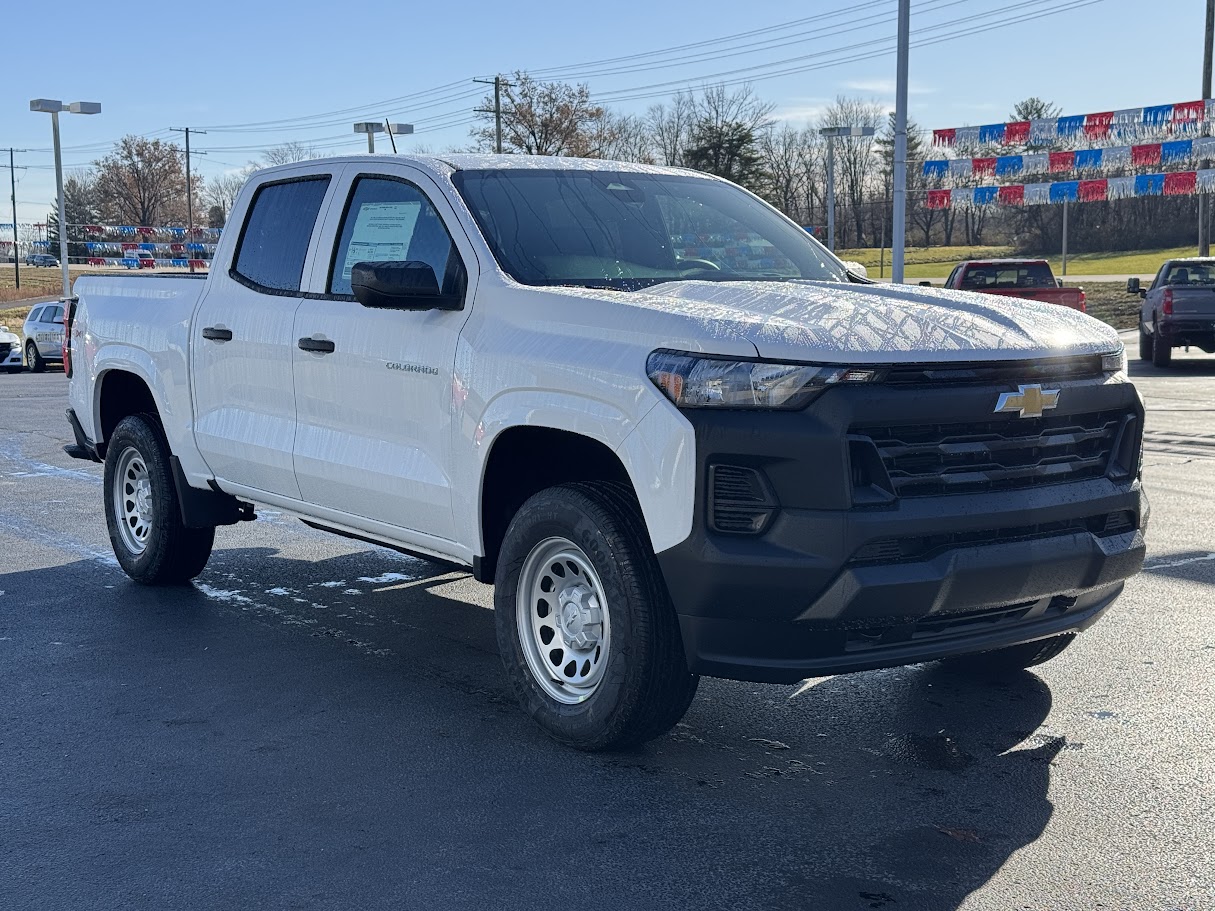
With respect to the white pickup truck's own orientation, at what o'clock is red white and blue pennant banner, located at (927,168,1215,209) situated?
The red white and blue pennant banner is roughly at 8 o'clock from the white pickup truck.

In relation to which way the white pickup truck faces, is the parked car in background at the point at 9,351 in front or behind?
behind

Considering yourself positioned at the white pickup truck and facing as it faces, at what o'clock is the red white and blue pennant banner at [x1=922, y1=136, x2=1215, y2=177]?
The red white and blue pennant banner is roughly at 8 o'clock from the white pickup truck.

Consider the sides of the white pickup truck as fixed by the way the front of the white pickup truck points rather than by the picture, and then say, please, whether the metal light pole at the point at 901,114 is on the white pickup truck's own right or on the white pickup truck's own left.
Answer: on the white pickup truck's own left

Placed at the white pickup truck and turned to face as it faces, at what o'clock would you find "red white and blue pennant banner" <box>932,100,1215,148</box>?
The red white and blue pennant banner is roughly at 8 o'clock from the white pickup truck.

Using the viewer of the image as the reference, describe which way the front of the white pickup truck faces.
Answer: facing the viewer and to the right of the viewer

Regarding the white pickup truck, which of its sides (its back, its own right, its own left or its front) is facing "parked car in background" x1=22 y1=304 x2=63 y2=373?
back

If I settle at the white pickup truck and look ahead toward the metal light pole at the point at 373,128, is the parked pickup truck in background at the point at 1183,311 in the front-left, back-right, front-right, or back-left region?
front-right

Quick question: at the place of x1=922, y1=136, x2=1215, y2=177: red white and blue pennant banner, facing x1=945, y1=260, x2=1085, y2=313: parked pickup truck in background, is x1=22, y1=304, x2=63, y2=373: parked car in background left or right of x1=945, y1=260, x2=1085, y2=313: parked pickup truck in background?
right

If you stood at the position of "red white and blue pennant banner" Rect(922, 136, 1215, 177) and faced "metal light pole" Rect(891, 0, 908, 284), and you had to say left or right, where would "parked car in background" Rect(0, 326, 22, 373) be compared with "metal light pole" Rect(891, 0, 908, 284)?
right

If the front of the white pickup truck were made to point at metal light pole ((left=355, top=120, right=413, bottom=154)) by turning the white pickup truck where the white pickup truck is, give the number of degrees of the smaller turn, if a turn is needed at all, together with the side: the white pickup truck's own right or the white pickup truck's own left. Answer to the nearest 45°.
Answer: approximately 135° to the white pickup truck's own left
